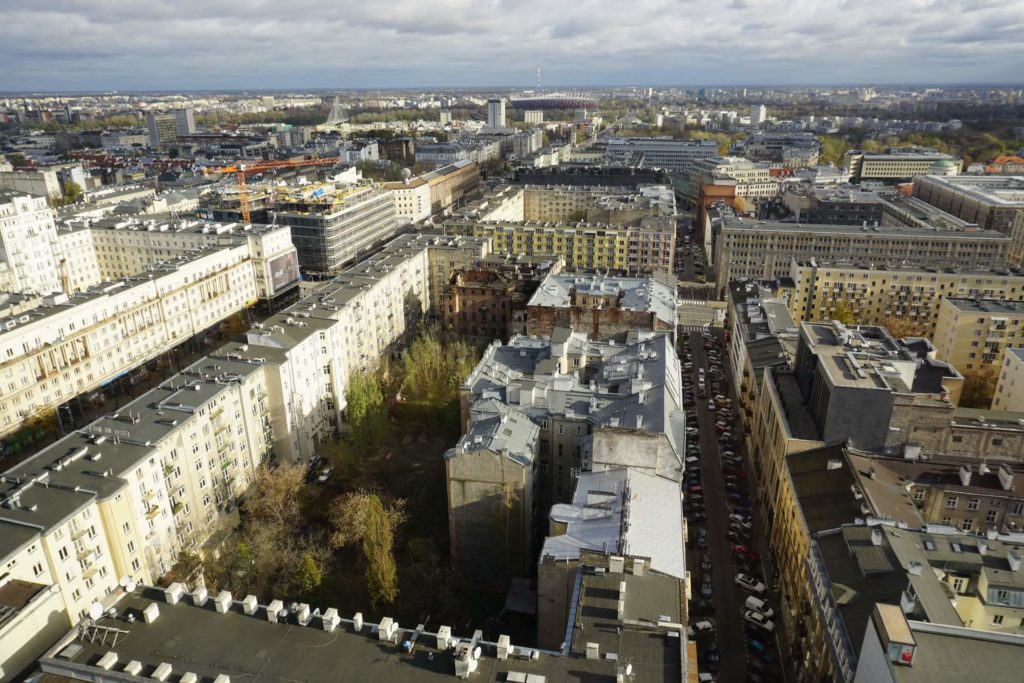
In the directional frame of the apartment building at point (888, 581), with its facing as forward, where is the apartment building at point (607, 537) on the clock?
the apartment building at point (607, 537) is roughly at 11 o'clock from the apartment building at point (888, 581).

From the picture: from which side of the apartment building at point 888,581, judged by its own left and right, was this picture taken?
left

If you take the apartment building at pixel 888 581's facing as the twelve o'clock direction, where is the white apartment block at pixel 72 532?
The white apartment block is roughly at 11 o'clock from the apartment building.

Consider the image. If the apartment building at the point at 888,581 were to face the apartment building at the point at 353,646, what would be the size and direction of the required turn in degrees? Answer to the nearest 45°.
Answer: approximately 45° to its left

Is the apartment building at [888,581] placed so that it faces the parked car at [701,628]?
yes

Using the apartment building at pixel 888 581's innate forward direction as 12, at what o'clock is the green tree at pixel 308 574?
The green tree is roughly at 11 o'clock from the apartment building.
